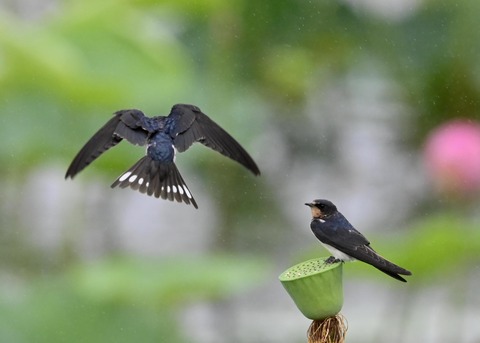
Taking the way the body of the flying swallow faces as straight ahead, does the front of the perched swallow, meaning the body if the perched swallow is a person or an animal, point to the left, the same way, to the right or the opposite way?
to the left

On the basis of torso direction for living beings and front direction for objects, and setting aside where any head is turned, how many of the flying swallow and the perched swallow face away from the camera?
1

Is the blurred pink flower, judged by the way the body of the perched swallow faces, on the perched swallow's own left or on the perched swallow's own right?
on the perched swallow's own right

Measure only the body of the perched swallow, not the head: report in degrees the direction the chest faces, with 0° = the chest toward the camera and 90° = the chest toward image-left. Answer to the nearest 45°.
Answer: approximately 90°

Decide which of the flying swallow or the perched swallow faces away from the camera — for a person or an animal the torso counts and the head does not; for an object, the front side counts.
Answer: the flying swallow

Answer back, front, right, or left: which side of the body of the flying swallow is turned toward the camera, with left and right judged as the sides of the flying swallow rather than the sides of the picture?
back
